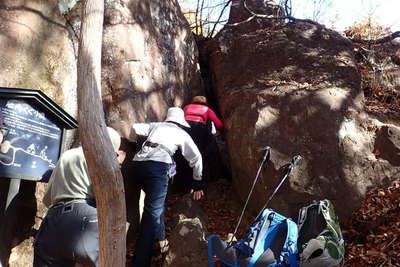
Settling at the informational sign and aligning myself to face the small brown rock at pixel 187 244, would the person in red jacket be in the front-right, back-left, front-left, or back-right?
front-left

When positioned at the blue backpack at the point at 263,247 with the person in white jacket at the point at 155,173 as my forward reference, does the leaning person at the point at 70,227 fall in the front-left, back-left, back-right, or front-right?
front-left

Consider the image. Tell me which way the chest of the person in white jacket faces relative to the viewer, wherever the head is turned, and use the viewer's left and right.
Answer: facing away from the viewer and to the right of the viewer

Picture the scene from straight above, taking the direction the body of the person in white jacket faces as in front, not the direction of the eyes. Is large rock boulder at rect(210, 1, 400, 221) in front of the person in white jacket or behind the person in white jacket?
in front

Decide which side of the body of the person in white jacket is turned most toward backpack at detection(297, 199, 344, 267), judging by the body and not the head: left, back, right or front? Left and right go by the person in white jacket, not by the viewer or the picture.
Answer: right

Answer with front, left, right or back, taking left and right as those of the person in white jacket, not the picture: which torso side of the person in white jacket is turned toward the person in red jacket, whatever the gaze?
front

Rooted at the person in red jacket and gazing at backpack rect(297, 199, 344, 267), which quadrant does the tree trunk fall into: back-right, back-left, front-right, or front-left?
front-right

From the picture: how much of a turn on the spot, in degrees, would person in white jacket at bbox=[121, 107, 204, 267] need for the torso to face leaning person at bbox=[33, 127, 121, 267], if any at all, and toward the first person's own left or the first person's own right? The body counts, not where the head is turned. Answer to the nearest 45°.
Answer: approximately 180°

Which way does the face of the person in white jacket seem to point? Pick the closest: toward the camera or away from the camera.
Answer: away from the camera

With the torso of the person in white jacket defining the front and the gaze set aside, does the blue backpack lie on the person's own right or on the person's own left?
on the person's own right

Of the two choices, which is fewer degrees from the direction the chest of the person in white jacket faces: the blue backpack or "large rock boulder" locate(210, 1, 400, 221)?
the large rock boulder
